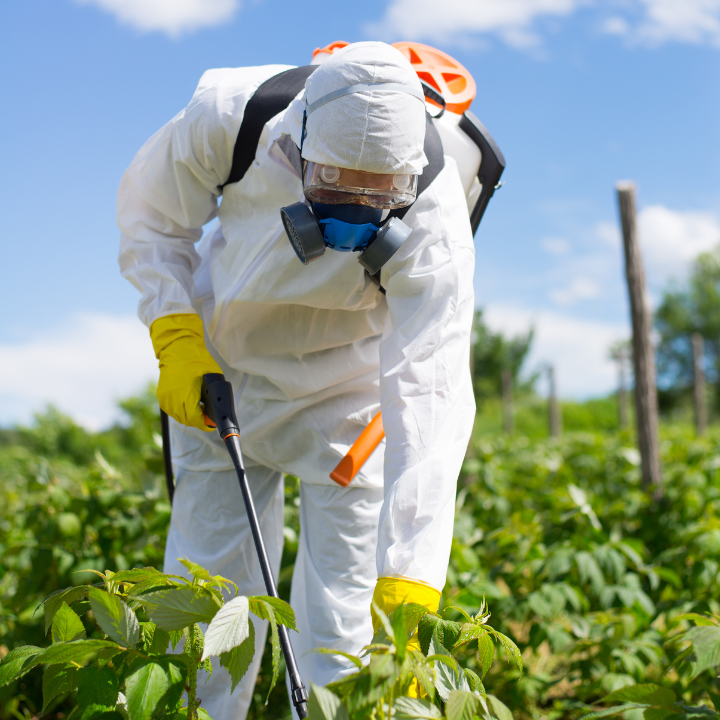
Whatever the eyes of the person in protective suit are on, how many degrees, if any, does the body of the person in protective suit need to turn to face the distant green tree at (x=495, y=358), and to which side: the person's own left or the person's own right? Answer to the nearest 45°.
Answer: approximately 180°

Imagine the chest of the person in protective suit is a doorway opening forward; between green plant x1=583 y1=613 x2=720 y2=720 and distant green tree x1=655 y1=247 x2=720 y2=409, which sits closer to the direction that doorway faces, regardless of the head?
the green plant

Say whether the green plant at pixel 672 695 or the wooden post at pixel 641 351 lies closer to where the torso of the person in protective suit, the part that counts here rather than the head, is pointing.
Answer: the green plant

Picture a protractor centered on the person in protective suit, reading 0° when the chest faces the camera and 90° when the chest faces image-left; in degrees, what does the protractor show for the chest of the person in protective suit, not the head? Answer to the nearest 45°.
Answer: approximately 0°

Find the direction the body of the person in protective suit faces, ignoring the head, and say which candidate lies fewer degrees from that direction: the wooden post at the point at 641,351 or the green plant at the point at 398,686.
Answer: the green plant

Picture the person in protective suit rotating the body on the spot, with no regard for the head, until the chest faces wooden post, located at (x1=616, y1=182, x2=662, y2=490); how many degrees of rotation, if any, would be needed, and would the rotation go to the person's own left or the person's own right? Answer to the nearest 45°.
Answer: approximately 135° to the person's own left

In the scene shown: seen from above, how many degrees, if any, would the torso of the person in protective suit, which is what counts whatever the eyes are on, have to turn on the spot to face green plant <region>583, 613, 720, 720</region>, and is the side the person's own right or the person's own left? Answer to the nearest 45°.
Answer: approximately 45° to the person's own left

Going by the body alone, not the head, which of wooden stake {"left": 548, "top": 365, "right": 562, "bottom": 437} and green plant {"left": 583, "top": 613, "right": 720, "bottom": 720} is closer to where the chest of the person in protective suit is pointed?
the green plant
